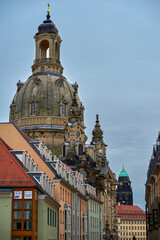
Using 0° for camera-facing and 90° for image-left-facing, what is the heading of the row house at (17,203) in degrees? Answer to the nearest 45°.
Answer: approximately 315°
